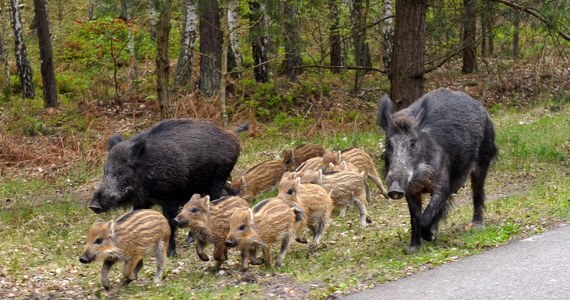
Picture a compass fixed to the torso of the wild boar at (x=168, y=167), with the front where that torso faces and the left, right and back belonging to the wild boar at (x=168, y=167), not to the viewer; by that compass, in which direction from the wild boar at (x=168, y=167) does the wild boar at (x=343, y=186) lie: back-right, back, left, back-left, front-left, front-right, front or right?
back-left

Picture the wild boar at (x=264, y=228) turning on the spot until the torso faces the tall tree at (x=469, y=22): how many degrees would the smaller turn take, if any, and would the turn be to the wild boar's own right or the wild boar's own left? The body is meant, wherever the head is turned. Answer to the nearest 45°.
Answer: approximately 180°

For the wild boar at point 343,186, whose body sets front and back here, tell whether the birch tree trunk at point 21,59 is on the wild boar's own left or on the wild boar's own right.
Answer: on the wild boar's own right

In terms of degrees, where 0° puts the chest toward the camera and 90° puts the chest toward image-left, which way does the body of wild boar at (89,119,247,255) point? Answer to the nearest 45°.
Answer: approximately 45°

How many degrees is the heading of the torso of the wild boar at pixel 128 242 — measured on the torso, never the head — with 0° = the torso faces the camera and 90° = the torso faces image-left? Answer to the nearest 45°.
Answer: approximately 45°

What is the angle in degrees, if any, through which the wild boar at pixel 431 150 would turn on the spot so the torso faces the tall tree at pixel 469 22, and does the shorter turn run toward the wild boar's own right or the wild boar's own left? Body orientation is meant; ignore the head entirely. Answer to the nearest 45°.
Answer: approximately 135° to the wild boar's own right

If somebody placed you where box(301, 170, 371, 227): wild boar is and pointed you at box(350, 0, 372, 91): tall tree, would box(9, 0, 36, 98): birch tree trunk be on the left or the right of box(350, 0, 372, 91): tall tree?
left

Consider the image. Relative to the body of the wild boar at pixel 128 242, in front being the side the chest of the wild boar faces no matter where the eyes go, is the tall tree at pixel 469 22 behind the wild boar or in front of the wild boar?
behind

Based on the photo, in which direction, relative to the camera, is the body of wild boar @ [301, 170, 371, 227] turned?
to the viewer's left

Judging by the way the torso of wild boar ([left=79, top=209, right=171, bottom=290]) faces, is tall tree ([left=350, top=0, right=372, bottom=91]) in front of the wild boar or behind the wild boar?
behind
